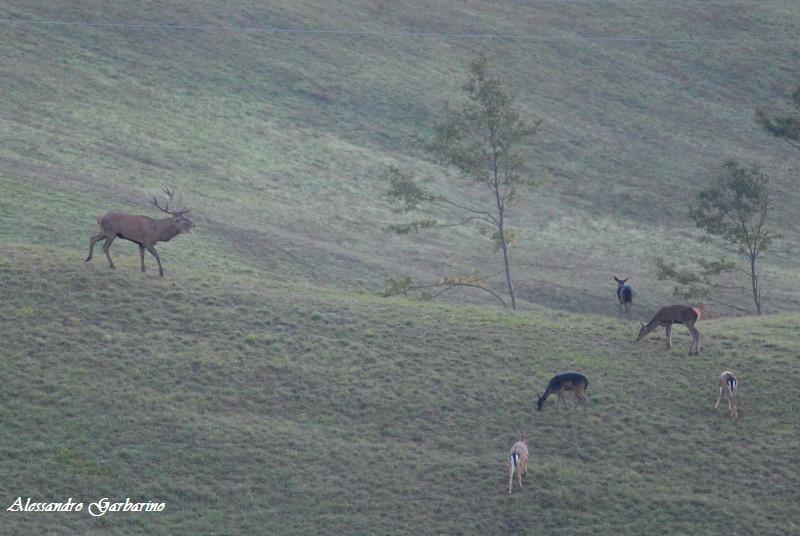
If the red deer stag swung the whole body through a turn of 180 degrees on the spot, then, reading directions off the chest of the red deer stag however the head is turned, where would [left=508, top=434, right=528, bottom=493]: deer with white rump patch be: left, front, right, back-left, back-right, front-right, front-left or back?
back-left

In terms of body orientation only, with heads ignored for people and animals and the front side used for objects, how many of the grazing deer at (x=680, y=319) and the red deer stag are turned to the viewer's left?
1

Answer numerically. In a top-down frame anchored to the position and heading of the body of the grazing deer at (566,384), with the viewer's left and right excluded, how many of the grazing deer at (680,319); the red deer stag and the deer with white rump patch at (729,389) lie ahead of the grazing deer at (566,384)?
1

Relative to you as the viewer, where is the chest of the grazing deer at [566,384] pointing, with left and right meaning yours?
facing to the left of the viewer

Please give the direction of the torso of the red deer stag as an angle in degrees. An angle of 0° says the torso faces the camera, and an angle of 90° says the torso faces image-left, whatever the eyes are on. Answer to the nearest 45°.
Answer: approximately 270°

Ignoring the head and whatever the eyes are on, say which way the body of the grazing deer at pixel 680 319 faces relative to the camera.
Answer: to the viewer's left

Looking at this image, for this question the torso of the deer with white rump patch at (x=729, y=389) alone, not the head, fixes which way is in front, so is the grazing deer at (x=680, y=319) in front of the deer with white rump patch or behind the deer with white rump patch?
in front

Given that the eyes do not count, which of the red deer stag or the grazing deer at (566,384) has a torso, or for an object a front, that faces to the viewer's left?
the grazing deer

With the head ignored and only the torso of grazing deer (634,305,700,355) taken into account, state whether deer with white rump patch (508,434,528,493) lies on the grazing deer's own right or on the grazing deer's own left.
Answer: on the grazing deer's own left

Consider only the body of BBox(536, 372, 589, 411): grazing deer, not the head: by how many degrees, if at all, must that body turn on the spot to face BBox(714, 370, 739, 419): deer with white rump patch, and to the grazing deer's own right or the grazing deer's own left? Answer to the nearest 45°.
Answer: approximately 180°

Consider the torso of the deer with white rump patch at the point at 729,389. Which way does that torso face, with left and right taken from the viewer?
facing away from the viewer and to the left of the viewer

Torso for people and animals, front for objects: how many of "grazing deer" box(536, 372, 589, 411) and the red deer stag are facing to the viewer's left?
1

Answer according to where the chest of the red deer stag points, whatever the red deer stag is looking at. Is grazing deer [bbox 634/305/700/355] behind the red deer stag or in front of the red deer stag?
in front

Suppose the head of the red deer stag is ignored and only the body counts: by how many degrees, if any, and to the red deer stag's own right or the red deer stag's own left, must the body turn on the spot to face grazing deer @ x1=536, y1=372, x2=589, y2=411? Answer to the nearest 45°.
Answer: approximately 45° to the red deer stag's own right
